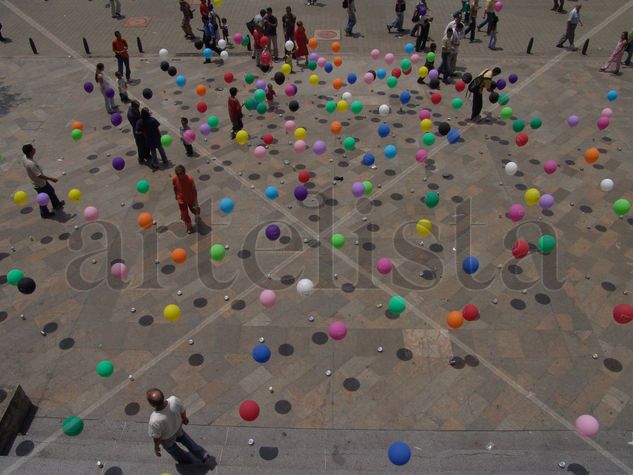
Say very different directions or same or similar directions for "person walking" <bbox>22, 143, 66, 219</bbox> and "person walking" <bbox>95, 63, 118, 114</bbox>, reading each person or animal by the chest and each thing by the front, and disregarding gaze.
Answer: same or similar directions

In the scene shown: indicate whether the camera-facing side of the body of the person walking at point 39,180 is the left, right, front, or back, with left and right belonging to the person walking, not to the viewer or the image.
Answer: right

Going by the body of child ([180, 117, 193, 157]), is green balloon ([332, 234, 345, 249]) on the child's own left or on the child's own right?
on the child's own right

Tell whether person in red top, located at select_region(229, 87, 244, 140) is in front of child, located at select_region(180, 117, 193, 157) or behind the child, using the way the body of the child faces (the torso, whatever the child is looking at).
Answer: in front

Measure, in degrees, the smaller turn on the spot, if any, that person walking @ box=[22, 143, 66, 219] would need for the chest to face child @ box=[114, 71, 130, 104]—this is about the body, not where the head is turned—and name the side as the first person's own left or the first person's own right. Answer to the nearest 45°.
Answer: approximately 45° to the first person's own left

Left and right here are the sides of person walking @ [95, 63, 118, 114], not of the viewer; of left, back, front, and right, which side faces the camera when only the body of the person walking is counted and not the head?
right

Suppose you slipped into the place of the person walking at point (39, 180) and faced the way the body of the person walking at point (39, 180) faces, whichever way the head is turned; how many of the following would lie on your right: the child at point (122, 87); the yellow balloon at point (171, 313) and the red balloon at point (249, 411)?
2

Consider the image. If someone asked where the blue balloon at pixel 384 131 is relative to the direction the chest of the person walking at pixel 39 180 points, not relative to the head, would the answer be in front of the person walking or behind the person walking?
in front

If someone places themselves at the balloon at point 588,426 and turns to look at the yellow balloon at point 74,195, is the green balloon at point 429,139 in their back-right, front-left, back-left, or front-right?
front-right
